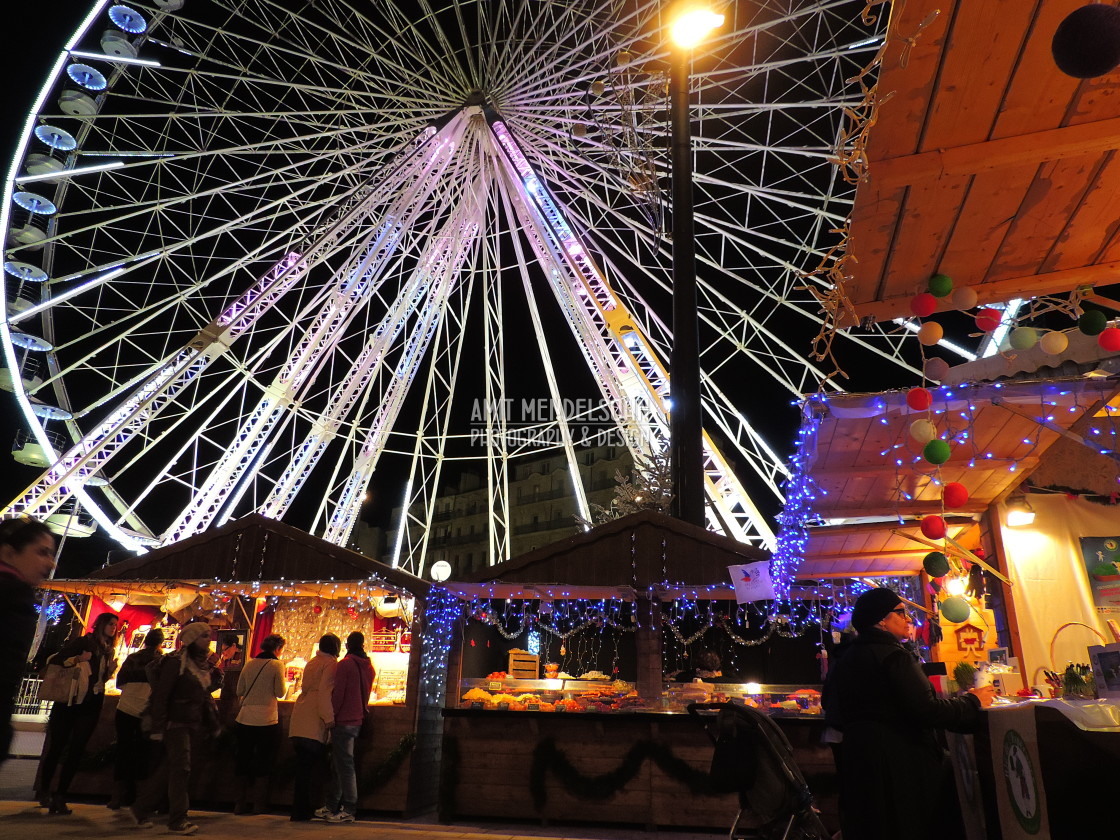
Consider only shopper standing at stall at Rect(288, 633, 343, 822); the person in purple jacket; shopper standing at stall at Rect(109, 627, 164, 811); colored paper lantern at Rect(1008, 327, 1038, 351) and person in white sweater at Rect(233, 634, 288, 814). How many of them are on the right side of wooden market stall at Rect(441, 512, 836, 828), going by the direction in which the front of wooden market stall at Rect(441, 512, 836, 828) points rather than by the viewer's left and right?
4

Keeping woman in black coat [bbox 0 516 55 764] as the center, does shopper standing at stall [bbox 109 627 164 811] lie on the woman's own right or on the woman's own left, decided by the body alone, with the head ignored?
on the woman's own left

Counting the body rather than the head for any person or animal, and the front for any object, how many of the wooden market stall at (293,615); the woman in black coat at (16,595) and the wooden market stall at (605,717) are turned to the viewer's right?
1

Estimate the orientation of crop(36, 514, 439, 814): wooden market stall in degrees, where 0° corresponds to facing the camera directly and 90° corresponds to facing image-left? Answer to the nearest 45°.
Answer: approximately 0°

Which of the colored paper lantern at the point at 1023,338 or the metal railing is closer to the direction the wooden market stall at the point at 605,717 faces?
the colored paper lantern

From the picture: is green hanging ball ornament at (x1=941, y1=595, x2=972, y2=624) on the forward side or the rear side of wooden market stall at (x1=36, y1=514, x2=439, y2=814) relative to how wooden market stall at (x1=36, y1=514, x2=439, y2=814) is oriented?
on the forward side
